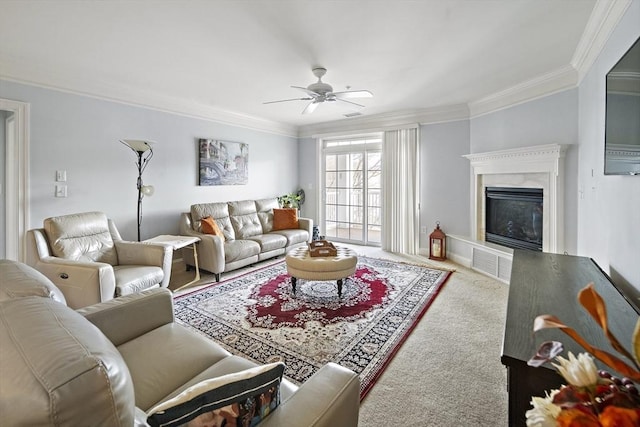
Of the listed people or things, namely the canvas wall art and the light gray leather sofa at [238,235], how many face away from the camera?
0

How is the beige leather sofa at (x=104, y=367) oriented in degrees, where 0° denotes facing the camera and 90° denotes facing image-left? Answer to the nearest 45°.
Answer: approximately 225°

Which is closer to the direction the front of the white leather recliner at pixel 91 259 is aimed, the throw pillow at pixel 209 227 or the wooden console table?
the wooden console table

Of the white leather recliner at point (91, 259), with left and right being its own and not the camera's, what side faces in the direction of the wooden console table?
front

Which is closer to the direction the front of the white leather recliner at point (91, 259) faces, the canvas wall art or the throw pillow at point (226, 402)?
the throw pillow

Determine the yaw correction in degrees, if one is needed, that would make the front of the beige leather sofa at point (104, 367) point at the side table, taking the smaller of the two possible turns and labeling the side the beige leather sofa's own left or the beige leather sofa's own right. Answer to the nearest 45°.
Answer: approximately 45° to the beige leather sofa's own left

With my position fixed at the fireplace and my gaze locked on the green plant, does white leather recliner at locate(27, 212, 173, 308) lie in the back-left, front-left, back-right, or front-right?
front-left

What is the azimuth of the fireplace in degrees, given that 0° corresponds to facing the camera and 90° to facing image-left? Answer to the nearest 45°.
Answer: approximately 45°

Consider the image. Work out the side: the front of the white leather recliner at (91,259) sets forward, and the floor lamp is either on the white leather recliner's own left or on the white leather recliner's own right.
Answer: on the white leather recliner's own left

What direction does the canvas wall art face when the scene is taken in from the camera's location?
facing the viewer and to the right of the viewer

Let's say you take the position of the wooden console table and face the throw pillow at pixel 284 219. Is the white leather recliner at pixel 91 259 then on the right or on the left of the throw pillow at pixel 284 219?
left

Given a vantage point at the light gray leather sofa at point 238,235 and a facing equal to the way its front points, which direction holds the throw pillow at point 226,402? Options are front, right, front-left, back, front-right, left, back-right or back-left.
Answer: front-right

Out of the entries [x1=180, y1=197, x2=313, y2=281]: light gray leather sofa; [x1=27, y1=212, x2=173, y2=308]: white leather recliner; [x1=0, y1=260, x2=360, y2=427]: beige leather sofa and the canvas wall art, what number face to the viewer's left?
0

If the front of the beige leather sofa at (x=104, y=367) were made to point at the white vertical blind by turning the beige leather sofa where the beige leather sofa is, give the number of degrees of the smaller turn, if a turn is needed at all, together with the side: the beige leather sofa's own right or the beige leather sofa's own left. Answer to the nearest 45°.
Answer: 0° — it already faces it

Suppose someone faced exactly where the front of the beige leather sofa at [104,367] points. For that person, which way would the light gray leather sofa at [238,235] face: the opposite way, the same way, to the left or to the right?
to the right
